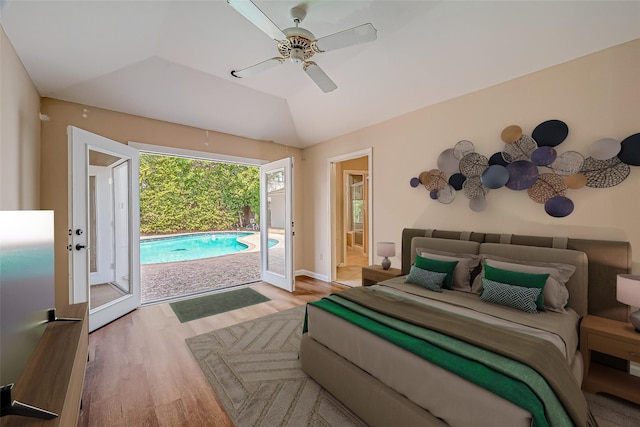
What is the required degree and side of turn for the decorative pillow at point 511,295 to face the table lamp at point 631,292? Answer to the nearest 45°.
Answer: approximately 135° to its left

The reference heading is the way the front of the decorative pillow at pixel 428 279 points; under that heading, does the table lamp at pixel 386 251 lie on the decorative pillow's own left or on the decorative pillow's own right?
on the decorative pillow's own right

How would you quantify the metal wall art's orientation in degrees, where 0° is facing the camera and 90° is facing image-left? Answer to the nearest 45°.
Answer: approximately 45°

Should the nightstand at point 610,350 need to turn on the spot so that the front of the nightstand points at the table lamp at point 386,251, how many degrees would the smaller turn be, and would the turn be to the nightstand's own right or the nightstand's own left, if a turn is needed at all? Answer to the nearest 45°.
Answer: approximately 45° to the nightstand's own right

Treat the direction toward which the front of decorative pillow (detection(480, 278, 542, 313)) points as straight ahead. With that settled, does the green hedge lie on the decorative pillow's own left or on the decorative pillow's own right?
on the decorative pillow's own right

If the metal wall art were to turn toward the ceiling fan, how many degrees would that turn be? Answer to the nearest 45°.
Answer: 0° — it already faces it

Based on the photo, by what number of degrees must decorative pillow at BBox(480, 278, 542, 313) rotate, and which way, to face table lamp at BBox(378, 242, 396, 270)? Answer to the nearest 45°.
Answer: approximately 90° to its right
